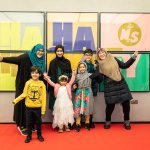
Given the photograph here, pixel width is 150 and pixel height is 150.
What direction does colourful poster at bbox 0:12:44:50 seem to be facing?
toward the camera

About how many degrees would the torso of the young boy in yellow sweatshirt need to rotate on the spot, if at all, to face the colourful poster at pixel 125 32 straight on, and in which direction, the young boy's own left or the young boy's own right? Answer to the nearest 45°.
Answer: approximately 90° to the young boy's own left

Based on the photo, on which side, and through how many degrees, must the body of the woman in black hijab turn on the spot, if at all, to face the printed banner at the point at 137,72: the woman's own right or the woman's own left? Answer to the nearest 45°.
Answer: approximately 90° to the woman's own left

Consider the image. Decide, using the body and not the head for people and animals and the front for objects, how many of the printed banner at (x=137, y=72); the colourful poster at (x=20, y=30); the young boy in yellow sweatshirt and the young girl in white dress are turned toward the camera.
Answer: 4

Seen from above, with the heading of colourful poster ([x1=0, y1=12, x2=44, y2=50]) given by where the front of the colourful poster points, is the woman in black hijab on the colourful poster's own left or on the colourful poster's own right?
on the colourful poster's own left

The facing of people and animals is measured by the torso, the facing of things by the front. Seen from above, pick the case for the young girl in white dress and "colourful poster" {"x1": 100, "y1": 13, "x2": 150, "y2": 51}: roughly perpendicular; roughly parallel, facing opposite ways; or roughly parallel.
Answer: roughly parallel

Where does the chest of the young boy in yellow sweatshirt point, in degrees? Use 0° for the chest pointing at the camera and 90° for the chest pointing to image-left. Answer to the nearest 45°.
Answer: approximately 0°

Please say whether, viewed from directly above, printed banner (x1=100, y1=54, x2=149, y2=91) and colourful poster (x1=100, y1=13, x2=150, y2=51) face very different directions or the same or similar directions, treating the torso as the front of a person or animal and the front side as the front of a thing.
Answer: same or similar directions

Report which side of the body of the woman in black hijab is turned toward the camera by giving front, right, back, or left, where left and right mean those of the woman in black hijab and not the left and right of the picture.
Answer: front
